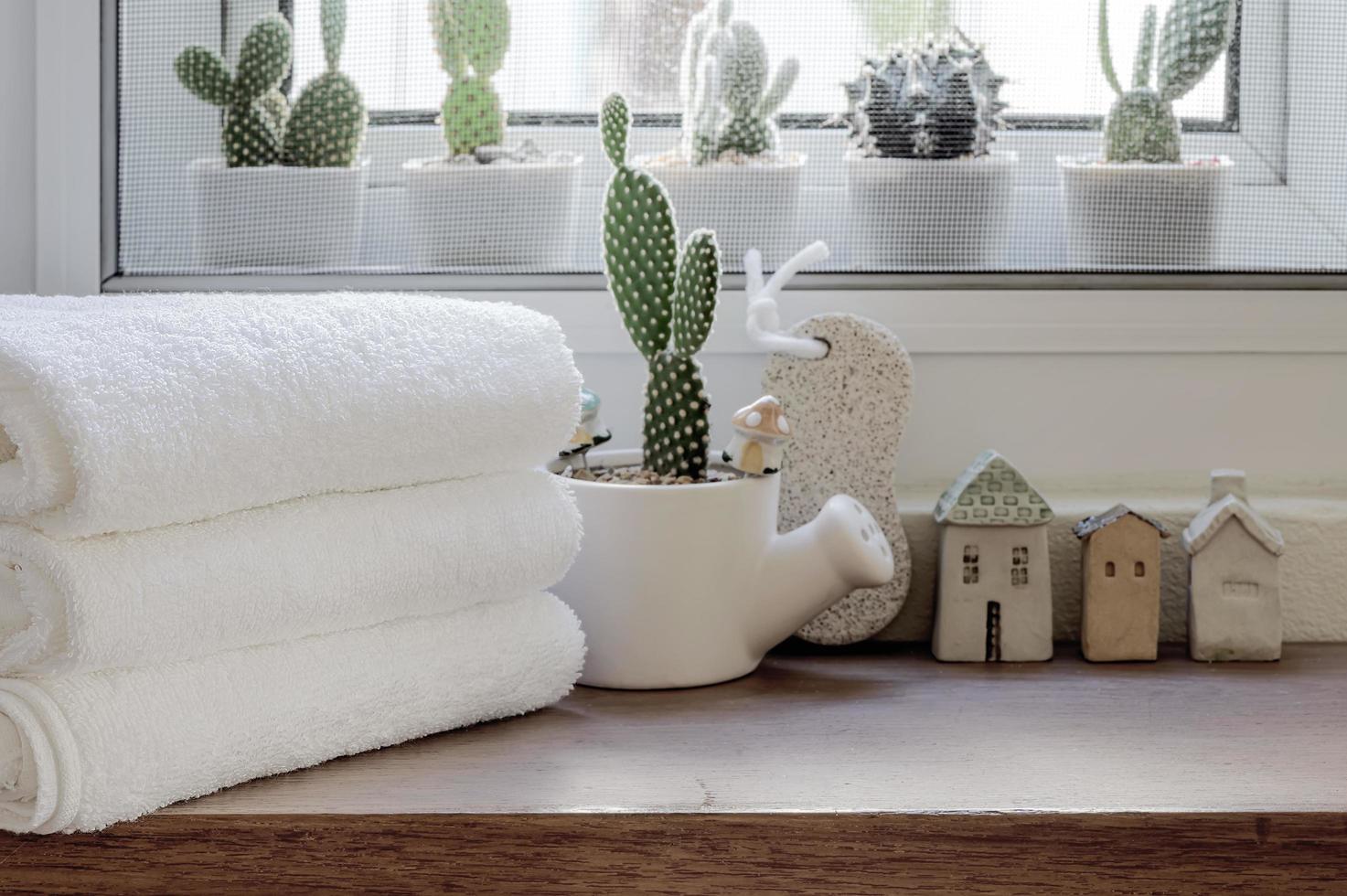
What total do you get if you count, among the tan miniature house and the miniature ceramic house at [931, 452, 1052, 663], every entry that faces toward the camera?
2

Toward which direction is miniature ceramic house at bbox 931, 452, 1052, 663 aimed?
toward the camera

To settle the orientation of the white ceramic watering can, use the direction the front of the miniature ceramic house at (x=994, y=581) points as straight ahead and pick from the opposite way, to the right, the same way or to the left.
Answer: to the left

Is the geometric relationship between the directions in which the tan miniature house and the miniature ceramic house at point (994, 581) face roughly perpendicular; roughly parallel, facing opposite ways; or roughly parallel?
roughly parallel

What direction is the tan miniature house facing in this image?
toward the camera

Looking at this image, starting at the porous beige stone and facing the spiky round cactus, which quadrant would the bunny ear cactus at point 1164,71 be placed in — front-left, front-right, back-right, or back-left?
front-right

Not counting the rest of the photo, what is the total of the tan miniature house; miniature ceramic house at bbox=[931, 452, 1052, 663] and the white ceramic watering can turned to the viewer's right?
1

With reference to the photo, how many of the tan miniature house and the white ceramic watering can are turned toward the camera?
1

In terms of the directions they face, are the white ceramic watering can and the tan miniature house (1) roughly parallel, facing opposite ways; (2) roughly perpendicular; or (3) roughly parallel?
roughly perpendicular

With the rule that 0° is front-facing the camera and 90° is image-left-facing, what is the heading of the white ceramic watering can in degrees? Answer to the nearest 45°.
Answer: approximately 270°
